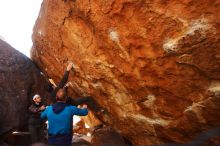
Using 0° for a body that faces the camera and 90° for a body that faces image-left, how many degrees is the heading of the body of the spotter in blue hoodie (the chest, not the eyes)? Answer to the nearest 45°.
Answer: approximately 180°
